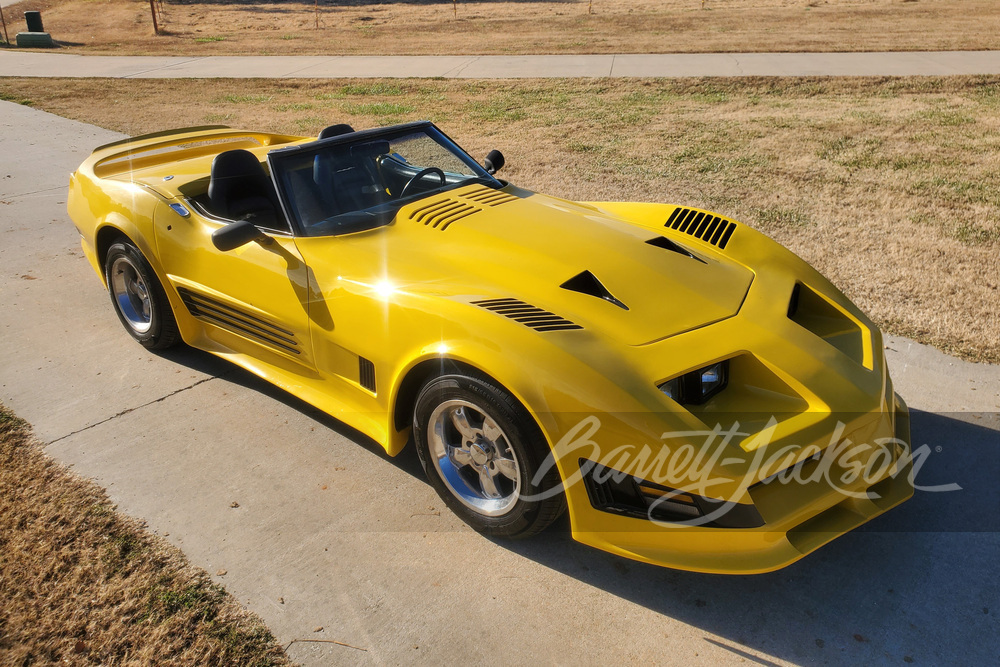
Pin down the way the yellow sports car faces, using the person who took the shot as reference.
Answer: facing the viewer and to the right of the viewer
